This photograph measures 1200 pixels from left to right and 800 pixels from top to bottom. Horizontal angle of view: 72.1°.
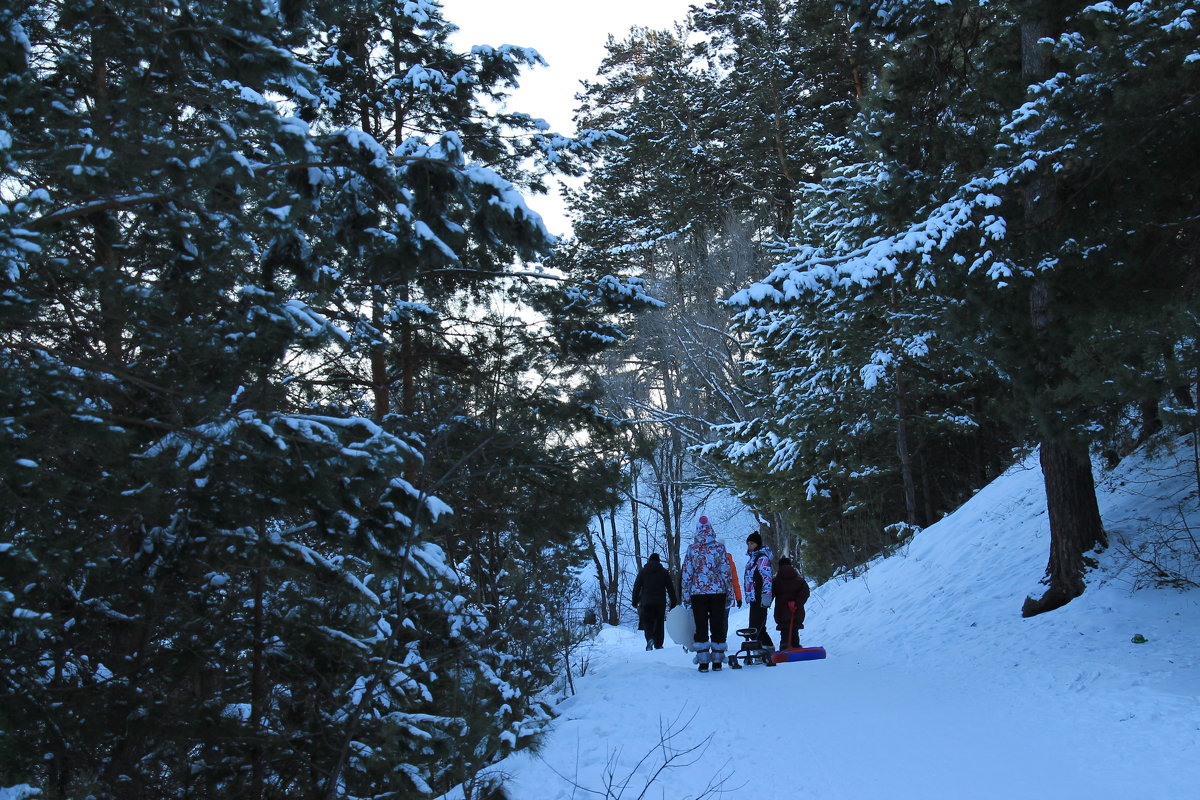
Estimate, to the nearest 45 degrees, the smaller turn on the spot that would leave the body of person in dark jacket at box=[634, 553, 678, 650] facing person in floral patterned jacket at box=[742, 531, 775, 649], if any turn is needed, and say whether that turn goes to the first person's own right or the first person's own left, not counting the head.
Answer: approximately 135° to the first person's own right

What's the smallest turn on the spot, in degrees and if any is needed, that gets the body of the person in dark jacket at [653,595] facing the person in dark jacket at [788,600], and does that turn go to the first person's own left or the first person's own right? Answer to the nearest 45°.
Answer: approximately 135° to the first person's own right

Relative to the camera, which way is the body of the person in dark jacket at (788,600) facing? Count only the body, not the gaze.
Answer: away from the camera

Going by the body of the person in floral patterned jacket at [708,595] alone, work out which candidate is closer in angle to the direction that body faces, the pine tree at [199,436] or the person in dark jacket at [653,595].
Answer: the person in dark jacket

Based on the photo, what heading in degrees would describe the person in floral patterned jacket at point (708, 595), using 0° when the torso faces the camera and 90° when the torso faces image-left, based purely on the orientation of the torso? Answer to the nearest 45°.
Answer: approximately 180°

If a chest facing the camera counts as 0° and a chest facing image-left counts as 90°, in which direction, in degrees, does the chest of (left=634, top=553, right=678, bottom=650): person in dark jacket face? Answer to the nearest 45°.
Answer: approximately 180°

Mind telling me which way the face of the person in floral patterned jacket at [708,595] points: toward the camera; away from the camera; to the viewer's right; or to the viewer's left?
away from the camera

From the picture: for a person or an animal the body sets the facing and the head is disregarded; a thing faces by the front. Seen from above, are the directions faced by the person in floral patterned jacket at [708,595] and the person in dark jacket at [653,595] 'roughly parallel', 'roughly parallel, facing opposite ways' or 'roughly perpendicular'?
roughly parallel

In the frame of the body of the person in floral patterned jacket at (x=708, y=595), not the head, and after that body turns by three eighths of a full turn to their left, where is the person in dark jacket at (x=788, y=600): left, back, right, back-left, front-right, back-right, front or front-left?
back

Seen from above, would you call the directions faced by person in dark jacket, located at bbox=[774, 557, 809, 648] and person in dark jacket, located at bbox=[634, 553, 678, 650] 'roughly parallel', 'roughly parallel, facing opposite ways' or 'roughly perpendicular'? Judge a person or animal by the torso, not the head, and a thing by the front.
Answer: roughly parallel
